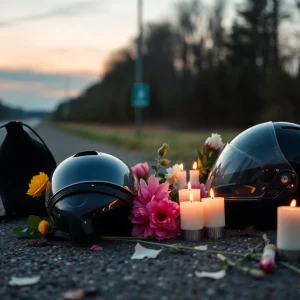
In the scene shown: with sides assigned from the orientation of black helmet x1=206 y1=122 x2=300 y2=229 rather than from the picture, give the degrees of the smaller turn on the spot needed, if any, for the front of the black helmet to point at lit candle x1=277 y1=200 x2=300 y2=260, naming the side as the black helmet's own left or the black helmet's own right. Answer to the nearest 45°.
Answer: approximately 90° to the black helmet's own left

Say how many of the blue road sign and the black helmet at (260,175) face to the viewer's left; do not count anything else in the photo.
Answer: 1

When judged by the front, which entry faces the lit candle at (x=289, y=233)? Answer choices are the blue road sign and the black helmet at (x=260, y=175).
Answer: the blue road sign

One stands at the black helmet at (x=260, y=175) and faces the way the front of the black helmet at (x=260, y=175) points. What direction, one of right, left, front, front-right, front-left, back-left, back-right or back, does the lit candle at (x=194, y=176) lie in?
front-right

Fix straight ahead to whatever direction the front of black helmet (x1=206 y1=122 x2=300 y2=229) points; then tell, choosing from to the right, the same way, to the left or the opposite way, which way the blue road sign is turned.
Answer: to the left

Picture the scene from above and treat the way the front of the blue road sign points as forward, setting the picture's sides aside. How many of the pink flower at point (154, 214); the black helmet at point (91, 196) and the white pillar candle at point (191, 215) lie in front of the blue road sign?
3

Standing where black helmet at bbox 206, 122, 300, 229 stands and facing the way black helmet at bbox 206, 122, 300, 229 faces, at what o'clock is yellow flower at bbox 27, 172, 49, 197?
The yellow flower is roughly at 12 o'clock from the black helmet.

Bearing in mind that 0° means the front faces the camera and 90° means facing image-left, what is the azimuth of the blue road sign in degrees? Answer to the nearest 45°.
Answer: approximately 0°

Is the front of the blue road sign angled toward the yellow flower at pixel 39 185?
yes

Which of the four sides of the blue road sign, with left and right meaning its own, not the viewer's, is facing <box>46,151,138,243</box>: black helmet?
front

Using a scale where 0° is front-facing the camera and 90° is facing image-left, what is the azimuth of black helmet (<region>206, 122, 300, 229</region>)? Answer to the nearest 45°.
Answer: approximately 90°

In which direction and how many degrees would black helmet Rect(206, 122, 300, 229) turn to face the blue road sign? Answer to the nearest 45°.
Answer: approximately 90° to its right
